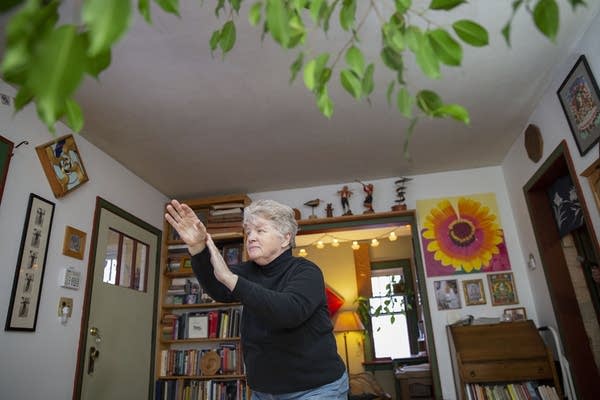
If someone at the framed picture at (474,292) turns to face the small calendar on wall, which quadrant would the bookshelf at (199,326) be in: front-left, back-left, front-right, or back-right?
front-right

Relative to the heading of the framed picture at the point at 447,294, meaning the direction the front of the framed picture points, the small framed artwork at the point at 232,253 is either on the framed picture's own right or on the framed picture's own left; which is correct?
on the framed picture's own right

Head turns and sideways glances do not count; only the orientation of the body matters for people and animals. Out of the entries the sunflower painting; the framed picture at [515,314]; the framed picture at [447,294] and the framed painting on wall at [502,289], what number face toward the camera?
4

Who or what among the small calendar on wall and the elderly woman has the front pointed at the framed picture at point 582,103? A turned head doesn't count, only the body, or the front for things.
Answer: the small calendar on wall

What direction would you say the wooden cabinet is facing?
toward the camera

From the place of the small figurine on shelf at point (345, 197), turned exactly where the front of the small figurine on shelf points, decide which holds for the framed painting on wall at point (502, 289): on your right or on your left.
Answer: on your left

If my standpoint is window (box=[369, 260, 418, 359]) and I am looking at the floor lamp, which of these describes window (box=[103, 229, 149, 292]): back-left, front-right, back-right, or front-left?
front-left

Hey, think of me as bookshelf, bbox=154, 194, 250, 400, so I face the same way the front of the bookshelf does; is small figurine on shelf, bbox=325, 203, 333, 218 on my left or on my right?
on my left

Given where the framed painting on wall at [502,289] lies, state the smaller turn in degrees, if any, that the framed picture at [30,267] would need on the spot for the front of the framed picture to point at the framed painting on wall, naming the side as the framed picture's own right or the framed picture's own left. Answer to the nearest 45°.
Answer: approximately 45° to the framed picture's own left

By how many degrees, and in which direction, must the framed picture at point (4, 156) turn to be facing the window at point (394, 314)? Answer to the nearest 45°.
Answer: approximately 45° to its left

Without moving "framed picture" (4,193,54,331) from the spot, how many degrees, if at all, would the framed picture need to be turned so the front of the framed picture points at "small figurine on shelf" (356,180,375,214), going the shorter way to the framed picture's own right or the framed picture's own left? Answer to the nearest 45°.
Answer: approximately 45° to the framed picture's own left

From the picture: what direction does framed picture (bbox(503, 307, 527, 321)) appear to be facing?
toward the camera

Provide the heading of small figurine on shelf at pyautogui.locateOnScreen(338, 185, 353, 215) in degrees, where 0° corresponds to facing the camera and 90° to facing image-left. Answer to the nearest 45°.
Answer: approximately 0°

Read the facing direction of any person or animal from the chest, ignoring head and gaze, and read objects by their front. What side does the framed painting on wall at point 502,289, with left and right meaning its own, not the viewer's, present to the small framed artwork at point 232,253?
right

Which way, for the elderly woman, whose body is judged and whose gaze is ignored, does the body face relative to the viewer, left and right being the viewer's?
facing the viewer and to the left of the viewer

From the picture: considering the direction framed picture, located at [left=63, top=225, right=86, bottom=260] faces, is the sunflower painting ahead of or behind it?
ahead
